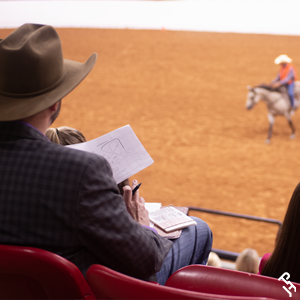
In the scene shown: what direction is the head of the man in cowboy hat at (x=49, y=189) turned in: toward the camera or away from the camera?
away from the camera

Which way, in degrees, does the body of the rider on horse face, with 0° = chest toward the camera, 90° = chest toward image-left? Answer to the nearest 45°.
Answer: approximately 45°

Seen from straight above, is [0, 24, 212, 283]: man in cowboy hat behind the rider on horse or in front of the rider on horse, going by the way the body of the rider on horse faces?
in front

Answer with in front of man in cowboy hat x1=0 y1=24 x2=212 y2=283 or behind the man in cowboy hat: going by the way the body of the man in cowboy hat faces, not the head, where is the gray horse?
in front

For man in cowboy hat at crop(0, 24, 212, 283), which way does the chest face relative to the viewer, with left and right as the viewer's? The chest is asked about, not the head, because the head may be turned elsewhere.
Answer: facing away from the viewer and to the right of the viewer
